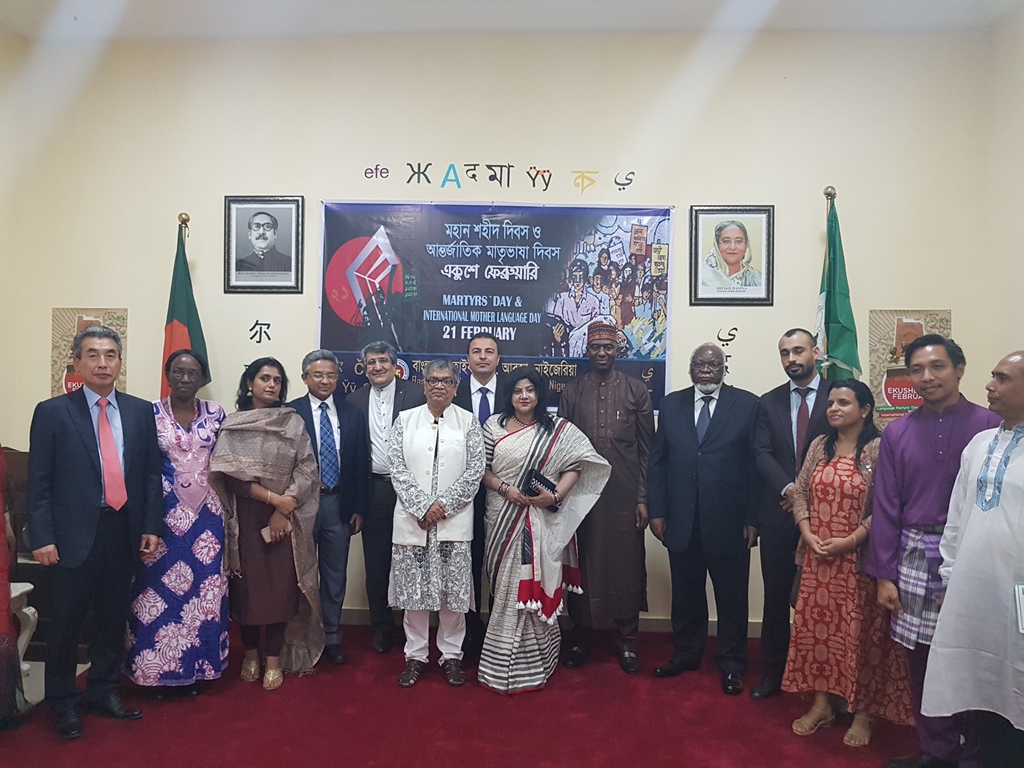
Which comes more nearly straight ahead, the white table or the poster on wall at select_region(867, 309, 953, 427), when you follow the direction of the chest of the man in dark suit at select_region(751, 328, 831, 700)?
the white table

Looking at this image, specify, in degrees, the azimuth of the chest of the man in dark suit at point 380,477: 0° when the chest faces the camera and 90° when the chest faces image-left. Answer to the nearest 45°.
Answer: approximately 0°

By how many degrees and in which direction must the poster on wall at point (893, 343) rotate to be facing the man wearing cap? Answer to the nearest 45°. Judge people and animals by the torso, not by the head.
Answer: approximately 45° to its right

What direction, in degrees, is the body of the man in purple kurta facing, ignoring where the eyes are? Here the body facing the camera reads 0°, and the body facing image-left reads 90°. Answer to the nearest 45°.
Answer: approximately 45°

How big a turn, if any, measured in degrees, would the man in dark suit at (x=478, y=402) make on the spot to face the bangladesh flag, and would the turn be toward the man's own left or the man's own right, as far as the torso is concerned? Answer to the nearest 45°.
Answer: approximately 90° to the man's own right

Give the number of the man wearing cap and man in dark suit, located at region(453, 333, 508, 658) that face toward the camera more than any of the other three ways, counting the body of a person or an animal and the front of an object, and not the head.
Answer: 2
